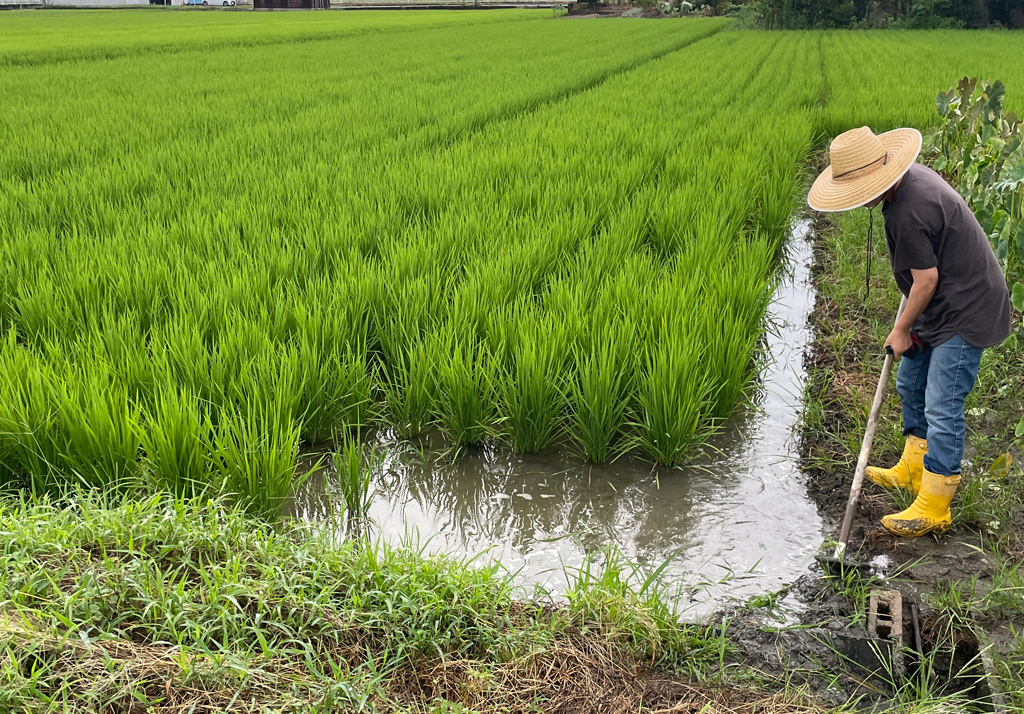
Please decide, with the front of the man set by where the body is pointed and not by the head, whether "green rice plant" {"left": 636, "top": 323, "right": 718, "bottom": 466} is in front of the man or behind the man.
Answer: in front

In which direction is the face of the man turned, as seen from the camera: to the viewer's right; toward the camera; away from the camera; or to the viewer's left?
to the viewer's left

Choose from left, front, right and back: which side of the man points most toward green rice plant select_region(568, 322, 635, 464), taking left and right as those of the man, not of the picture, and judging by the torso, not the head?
front

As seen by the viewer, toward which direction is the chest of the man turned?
to the viewer's left

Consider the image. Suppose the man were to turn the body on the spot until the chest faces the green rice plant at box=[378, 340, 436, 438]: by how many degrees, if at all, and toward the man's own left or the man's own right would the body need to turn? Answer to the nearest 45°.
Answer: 0° — they already face it

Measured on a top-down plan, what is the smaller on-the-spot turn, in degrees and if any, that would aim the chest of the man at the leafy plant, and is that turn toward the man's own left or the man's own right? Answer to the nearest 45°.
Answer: approximately 90° to the man's own right

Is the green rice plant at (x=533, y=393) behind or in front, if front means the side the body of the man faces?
in front
